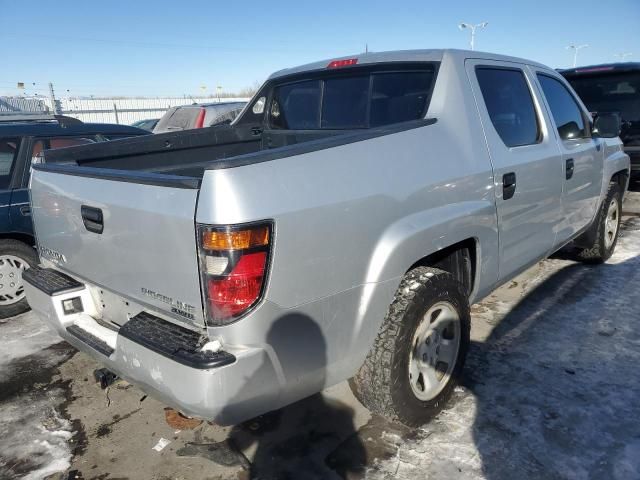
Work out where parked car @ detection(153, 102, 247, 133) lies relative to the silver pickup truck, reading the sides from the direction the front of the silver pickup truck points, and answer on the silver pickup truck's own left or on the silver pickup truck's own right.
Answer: on the silver pickup truck's own left

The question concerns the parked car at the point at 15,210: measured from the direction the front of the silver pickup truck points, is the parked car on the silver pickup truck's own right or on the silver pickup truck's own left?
on the silver pickup truck's own left

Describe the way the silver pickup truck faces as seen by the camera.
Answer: facing away from the viewer and to the right of the viewer

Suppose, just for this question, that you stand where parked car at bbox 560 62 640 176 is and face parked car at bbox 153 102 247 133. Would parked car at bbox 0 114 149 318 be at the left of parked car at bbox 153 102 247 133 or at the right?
left

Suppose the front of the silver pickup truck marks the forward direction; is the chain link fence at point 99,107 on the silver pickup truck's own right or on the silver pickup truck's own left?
on the silver pickup truck's own left

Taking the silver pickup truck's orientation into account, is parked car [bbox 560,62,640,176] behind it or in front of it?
in front
